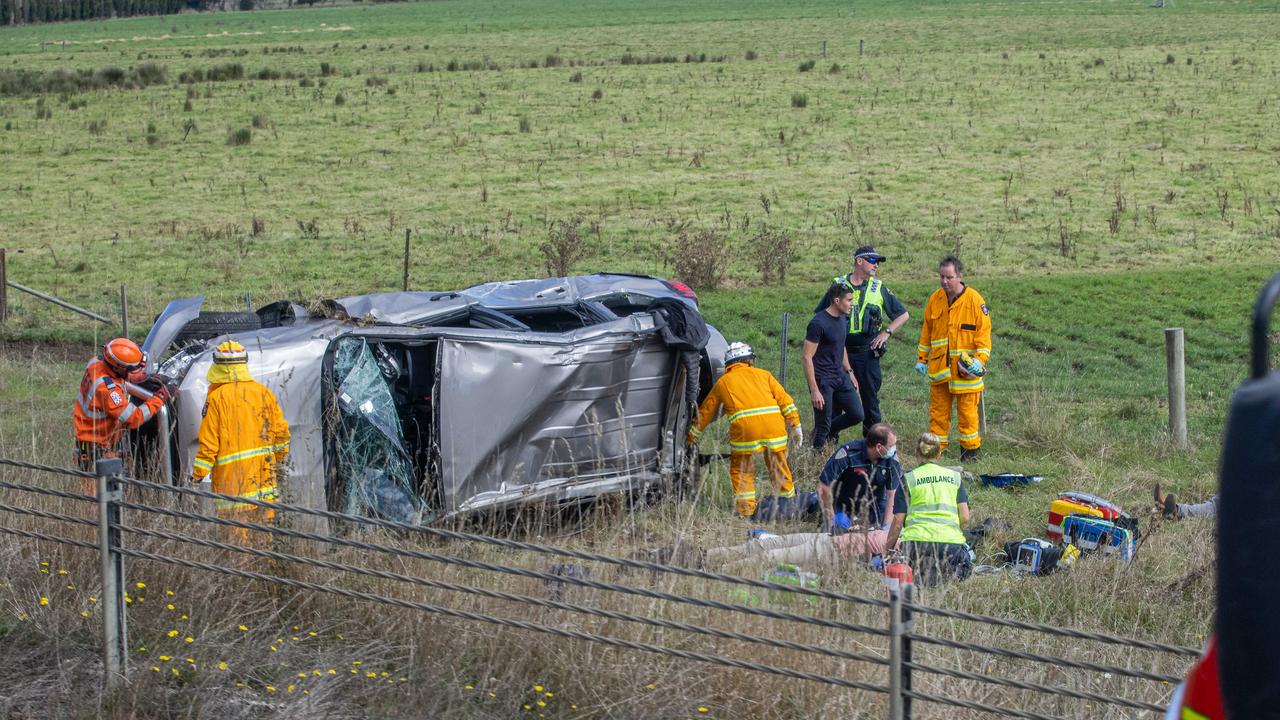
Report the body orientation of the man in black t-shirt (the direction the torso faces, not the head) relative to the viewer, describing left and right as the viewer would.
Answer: facing the viewer and to the right of the viewer

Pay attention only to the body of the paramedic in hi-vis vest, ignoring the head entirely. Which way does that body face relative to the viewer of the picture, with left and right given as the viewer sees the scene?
facing away from the viewer

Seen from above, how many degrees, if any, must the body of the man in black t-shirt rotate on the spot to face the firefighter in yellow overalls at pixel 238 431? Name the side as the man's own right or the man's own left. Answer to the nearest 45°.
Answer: approximately 90° to the man's own right

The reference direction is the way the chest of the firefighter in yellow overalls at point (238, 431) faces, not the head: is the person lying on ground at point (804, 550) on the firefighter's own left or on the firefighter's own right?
on the firefighter's own right

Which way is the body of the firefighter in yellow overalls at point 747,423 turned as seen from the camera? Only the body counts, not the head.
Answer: away from the camera

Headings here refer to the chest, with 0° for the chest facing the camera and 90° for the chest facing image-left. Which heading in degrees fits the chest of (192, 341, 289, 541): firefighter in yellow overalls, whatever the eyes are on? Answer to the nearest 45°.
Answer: approximately 180°

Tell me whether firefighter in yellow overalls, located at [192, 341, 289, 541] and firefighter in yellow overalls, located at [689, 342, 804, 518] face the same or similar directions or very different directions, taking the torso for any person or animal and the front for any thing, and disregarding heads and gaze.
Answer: same or similar directions

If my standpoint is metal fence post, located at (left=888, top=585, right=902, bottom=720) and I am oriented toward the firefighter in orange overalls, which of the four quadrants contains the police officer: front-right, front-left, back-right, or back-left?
front-right

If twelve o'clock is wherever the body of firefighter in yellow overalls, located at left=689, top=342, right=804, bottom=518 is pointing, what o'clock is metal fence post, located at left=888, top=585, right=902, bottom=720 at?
The metal fence post is roughly at 6 o'clock from the firefighter in yellow overalls.

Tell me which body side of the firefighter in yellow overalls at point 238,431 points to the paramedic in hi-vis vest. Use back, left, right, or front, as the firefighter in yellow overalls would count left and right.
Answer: right

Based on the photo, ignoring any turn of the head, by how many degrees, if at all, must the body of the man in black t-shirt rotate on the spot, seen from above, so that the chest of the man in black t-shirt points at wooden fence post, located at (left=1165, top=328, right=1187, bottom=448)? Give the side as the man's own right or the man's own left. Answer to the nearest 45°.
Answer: approximately 45° to the man's own left

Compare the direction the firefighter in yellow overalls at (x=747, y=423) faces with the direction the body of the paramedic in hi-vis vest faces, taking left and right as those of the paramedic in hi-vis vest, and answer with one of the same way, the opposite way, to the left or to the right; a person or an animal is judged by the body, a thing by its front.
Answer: the same way

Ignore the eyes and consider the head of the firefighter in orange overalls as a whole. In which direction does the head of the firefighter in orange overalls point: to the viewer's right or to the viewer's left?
to the viewer's right
